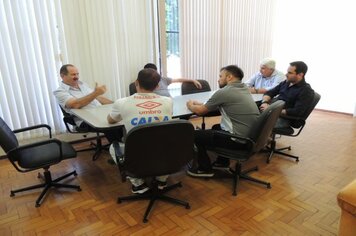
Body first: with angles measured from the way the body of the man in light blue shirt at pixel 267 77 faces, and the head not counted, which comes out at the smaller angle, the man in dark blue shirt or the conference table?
the conference table

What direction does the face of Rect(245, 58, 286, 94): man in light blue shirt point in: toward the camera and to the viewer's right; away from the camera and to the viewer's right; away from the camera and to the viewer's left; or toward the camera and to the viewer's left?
toward the camera and to the viewer's left

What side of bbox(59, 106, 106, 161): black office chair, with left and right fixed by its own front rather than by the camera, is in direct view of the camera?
right

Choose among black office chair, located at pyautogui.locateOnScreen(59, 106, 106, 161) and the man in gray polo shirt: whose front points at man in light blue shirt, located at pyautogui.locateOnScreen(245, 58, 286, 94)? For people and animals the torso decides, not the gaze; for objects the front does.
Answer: the black office chair

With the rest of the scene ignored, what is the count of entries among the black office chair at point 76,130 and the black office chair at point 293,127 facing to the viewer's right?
1

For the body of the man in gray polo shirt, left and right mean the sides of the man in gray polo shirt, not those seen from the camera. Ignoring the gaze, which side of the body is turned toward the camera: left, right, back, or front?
left

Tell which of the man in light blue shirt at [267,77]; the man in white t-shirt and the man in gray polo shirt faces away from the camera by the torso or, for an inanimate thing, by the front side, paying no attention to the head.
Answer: the man in white t-shirt

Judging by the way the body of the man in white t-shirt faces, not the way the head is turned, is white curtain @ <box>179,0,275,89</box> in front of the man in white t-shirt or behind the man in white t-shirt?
in front

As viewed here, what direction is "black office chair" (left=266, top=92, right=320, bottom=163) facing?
to the viewer's left

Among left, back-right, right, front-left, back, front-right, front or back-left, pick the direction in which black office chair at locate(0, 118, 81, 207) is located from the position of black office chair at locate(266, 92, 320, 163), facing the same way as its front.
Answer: front-left

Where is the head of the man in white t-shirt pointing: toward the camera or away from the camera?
away from the camera

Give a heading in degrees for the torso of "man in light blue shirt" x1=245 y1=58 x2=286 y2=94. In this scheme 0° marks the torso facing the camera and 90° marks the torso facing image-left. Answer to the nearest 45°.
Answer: approximately 45°

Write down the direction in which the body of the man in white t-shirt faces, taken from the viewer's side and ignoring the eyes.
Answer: away from the camera

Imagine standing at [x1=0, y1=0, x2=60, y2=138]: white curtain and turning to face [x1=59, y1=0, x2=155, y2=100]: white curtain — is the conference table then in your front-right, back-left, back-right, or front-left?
front-right

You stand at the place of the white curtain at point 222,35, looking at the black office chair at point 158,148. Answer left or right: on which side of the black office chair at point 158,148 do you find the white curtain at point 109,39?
right

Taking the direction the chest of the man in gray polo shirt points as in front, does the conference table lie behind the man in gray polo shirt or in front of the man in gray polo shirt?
in front
